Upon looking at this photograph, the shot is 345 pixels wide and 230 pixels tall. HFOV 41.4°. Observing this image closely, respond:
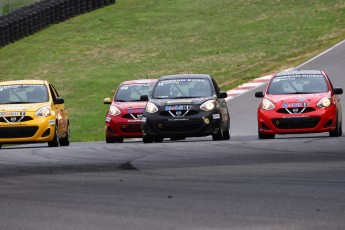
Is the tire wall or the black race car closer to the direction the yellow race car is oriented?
the black race car

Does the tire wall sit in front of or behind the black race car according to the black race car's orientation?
behind

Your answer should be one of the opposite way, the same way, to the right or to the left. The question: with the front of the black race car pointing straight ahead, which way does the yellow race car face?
the same way

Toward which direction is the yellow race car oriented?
toward the camera

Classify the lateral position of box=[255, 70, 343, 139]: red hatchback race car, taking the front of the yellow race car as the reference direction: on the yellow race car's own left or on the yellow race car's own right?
on the yellow race car's own left

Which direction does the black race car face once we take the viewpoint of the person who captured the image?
facing the viewer

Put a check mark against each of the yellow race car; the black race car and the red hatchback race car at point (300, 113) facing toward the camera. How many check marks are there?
3

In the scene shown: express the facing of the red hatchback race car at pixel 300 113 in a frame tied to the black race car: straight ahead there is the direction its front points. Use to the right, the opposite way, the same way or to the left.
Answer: the same way

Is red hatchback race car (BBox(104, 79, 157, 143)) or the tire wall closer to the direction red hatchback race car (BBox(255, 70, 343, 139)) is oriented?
the red hatchback race car

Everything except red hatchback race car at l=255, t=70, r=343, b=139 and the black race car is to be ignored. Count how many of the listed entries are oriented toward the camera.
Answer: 2

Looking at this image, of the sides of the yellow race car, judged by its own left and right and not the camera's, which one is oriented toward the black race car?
left

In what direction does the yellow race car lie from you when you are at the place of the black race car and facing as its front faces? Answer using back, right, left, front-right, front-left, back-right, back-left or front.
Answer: right
